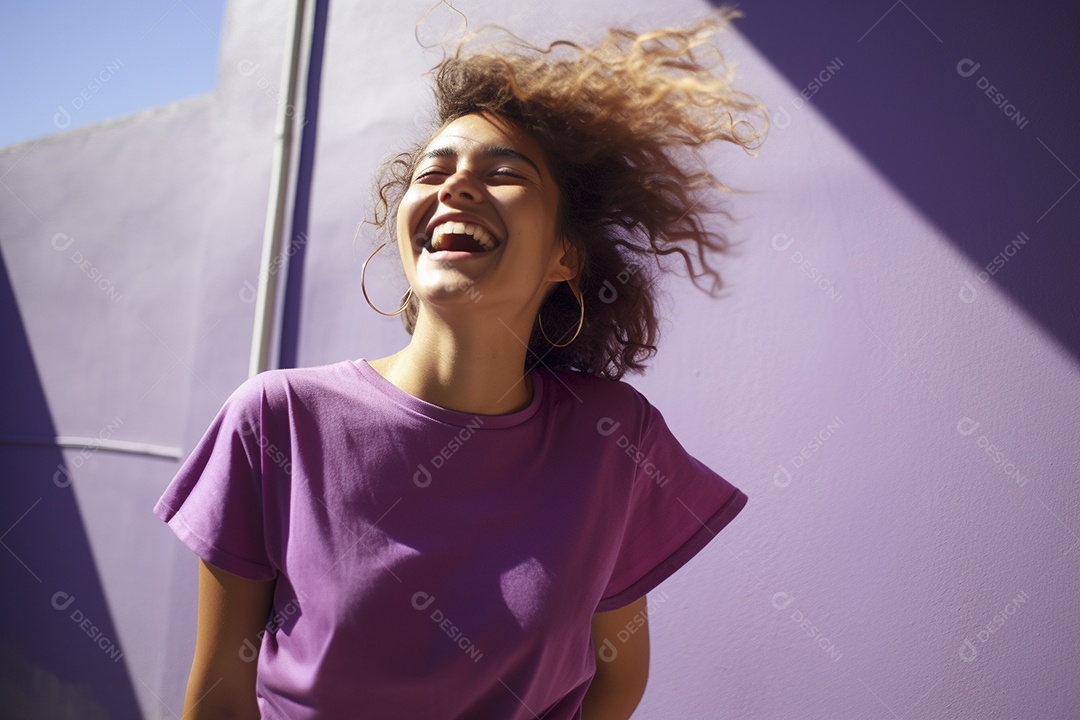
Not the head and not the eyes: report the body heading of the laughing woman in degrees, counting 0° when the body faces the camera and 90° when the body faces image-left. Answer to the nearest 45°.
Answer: approximately 0°
